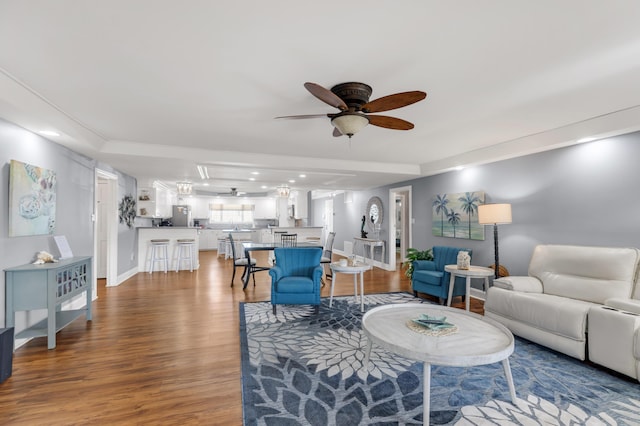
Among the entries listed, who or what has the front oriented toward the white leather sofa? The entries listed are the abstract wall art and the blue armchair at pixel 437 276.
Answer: the abstract wall art

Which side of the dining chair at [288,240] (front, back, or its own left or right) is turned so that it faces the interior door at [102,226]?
right

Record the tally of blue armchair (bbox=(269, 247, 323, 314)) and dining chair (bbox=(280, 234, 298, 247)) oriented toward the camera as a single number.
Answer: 2

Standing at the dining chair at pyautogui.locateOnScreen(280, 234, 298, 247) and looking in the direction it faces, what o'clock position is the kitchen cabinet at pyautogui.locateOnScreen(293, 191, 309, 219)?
The kitchen cabinet is roughly at 6 o'clock from the dining chair.

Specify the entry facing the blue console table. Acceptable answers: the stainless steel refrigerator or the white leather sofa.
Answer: the white leather sofa

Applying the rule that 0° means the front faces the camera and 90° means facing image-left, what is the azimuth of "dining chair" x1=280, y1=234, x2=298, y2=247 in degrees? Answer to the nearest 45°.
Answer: approximately 0°

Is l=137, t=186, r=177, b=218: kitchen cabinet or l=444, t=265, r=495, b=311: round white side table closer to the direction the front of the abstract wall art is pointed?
the round white side table

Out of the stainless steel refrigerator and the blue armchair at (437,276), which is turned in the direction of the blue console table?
the blue armchair

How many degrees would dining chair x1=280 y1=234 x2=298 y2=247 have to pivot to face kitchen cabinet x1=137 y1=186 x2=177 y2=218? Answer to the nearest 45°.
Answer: approximately 90° to its right

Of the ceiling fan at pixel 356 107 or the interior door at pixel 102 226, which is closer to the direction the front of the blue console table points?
the ceiling fan

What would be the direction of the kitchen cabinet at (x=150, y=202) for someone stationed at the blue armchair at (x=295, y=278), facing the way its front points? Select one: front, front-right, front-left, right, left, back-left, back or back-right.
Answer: back-right
